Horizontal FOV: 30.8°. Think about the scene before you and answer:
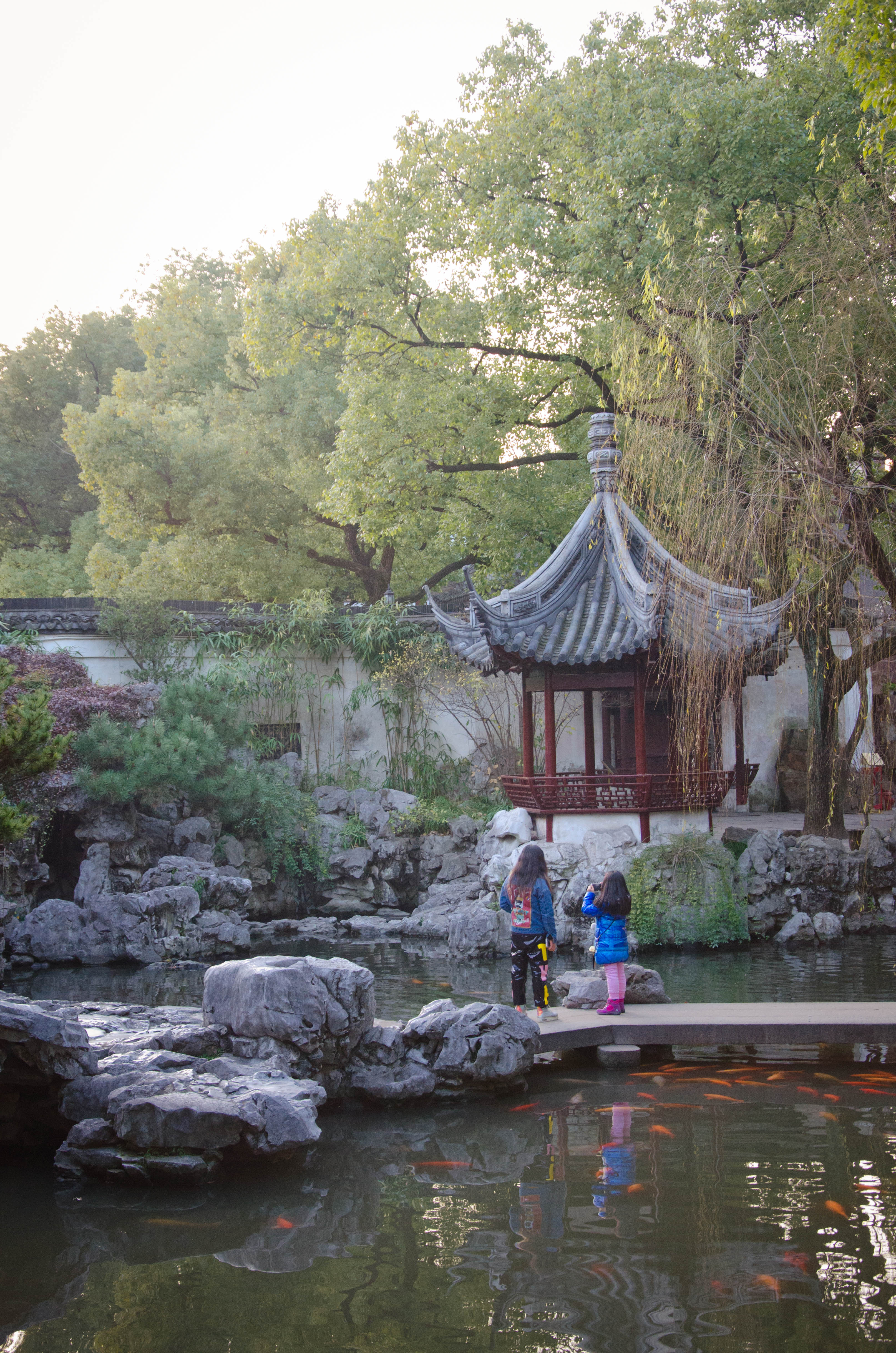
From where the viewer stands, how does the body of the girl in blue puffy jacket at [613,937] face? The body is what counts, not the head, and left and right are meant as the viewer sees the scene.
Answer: facing away from the viewer and to the left of the viewer

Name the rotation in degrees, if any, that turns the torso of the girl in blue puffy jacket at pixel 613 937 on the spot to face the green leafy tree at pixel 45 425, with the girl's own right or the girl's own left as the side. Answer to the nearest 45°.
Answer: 0° — they already face it

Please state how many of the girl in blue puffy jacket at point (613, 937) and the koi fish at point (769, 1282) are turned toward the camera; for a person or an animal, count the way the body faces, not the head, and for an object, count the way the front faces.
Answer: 0

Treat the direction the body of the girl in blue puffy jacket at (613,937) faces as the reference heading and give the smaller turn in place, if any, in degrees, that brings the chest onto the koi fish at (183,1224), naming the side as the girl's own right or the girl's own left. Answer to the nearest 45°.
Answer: approximately 90° to the girl's own left

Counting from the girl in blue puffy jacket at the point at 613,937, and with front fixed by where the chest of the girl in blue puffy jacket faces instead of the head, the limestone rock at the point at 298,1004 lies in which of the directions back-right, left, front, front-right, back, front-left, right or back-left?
left

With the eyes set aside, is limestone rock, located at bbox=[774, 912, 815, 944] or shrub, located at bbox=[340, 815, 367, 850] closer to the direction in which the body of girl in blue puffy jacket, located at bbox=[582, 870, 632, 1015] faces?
the shrub

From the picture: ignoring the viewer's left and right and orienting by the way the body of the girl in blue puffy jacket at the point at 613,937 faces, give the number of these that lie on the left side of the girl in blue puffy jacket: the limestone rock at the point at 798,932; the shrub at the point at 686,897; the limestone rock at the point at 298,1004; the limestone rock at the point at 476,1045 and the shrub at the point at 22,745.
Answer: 3

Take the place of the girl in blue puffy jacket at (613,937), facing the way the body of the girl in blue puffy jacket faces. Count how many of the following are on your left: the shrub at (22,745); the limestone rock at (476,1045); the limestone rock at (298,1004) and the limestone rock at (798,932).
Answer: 3

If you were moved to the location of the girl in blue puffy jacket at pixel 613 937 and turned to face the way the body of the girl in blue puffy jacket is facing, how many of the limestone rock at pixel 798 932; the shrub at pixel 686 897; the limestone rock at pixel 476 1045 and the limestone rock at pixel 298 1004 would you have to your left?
2

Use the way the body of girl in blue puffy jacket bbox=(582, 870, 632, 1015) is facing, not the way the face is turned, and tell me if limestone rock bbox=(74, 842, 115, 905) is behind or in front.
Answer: in front
